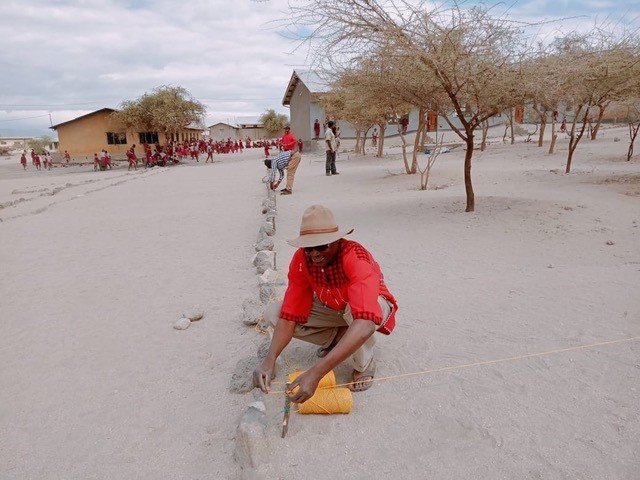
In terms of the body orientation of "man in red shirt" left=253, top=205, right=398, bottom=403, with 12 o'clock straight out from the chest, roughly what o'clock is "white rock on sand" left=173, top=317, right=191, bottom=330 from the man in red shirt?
The white rock on sand is roughly at 3 o'clock from the man in red shirt.

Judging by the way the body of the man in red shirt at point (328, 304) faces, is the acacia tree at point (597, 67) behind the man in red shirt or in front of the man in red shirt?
behind

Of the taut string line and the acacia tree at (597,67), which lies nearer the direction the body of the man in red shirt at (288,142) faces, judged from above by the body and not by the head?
the taut string line

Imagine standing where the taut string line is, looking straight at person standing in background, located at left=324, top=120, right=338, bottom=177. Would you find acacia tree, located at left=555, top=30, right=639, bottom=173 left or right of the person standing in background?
right

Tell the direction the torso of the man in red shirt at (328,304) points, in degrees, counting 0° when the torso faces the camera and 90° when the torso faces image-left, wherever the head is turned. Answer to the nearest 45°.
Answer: approximately 45°

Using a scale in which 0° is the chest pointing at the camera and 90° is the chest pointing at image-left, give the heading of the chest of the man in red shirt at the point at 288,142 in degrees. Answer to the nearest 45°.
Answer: approximately 0°

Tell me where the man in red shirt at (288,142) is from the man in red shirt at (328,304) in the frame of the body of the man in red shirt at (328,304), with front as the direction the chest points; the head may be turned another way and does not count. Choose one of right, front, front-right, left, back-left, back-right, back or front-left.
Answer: back-right
